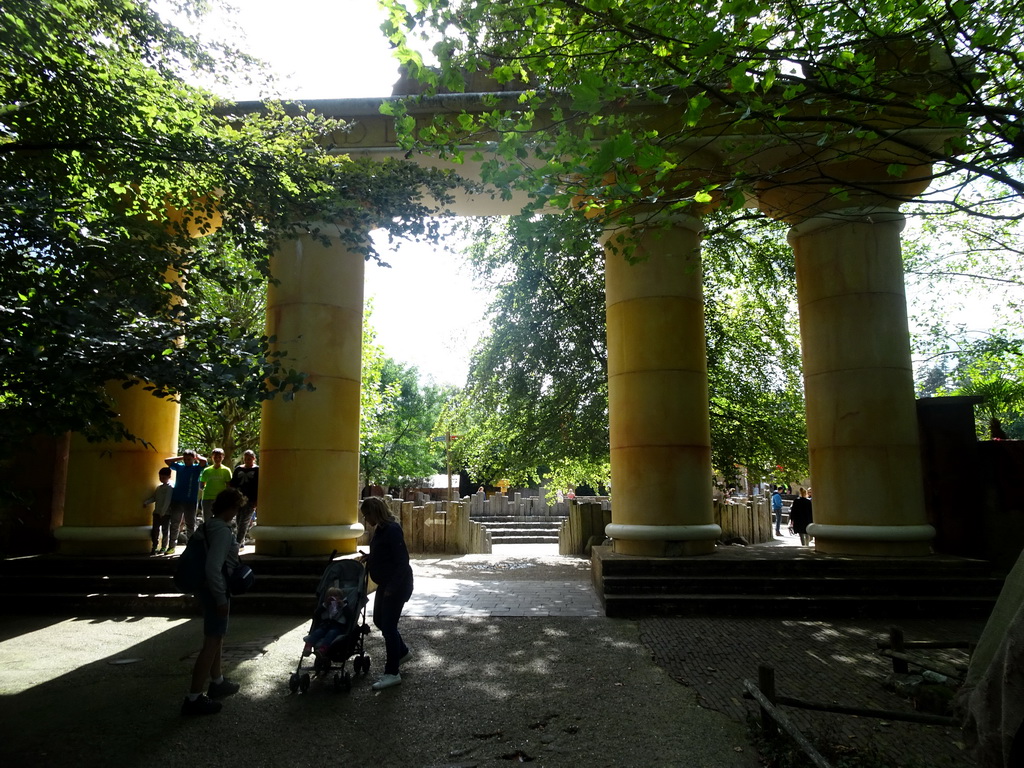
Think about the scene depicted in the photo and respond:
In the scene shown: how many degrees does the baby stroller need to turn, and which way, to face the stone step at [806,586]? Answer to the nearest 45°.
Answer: approximately 135° to its left

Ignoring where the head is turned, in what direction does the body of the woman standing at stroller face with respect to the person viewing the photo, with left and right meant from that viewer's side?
facing to the left of the viewer

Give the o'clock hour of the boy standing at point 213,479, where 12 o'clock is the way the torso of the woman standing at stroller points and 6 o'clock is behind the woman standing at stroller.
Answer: The boy standing is roughly at 2 o'clock from the woman standing at stroller.

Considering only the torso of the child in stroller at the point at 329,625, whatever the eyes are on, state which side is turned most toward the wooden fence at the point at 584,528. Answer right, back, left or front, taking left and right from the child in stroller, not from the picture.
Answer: back

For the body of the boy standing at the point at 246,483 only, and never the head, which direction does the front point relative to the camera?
toward the camera

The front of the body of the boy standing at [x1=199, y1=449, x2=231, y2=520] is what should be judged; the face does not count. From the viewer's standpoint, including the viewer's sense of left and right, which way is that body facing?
facing the viewer

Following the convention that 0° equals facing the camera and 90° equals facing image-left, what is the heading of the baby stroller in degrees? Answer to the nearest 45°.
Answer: approximately 45°

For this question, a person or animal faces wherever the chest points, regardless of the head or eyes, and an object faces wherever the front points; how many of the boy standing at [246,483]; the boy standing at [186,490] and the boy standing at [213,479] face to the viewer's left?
0

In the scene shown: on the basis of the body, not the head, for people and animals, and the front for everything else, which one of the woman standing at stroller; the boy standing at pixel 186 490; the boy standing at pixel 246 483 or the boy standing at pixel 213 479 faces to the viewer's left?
the woman standing at stroller

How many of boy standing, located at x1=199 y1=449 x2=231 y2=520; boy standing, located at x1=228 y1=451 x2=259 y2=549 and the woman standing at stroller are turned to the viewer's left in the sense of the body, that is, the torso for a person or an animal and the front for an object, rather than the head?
1

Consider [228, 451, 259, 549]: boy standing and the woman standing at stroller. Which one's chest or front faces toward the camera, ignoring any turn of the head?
the boy standing

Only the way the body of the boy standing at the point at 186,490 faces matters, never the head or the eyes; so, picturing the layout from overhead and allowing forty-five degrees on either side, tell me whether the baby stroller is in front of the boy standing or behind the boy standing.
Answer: in front

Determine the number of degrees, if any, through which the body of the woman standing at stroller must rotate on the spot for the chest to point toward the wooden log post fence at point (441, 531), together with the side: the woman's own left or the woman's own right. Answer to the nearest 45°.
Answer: approximately 90° to the woman's own right
